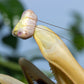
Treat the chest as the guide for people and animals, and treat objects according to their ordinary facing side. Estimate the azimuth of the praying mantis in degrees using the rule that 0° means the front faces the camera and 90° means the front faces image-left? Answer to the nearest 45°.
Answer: approximately 90°
